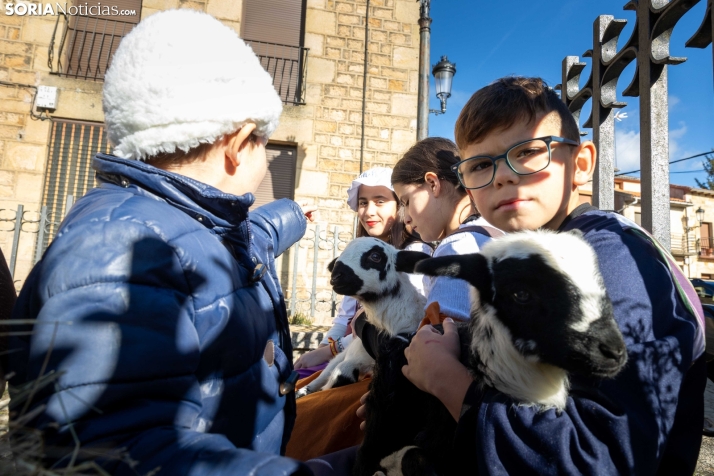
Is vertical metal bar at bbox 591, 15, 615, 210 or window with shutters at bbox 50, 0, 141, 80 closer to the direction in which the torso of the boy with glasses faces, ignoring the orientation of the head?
the window with shutters

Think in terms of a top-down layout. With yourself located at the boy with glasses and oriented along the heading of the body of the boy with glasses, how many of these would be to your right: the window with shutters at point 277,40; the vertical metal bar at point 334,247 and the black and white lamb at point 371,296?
3

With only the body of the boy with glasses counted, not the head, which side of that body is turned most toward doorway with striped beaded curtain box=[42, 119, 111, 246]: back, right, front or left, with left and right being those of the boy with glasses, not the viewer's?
right

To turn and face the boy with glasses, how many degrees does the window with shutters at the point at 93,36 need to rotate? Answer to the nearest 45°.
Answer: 0° — it already faces them

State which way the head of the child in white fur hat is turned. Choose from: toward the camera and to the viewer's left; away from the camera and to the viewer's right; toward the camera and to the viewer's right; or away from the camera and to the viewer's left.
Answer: away from the camera and to the viewer's right

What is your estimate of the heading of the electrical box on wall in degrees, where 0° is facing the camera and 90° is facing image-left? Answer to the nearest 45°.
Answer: approximately 0°

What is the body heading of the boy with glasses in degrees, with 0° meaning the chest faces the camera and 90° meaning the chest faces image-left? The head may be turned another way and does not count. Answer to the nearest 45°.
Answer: approximately 45°
